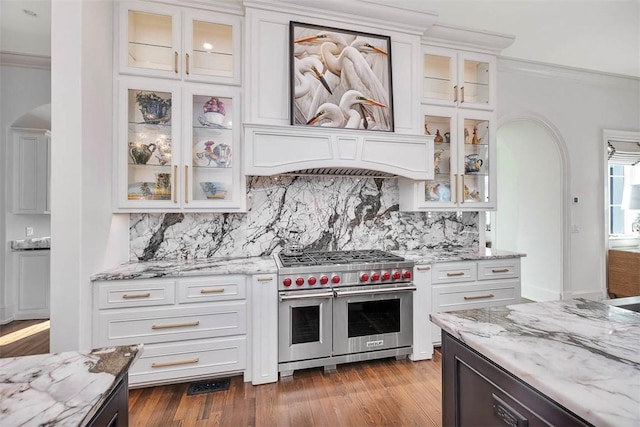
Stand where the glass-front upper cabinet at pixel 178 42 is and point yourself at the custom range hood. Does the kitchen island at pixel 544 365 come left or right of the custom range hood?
right

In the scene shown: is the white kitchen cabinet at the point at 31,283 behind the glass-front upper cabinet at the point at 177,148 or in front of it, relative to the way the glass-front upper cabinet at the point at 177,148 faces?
behind

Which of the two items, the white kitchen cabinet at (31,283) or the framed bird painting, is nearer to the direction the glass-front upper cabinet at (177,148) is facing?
the framed bird painting

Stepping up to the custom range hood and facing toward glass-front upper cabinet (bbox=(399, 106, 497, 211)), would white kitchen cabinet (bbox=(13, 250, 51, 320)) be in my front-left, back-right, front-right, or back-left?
back-left

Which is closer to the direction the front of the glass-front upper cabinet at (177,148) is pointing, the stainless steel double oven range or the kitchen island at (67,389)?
the kitchen island

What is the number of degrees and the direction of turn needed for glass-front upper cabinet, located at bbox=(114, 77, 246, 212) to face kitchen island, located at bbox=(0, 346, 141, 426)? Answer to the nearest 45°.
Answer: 0° — it already faces it

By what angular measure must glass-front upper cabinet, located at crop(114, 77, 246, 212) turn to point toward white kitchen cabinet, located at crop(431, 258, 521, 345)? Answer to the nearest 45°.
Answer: approximately 90° to its left

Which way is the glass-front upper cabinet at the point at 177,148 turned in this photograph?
toward the camera

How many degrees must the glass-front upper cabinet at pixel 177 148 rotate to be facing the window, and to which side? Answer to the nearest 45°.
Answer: approximately 90° to its left

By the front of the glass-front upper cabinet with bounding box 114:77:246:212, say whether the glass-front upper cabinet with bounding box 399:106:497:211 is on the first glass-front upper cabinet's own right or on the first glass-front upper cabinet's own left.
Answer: on the first glass-front upper cabinet's own left
